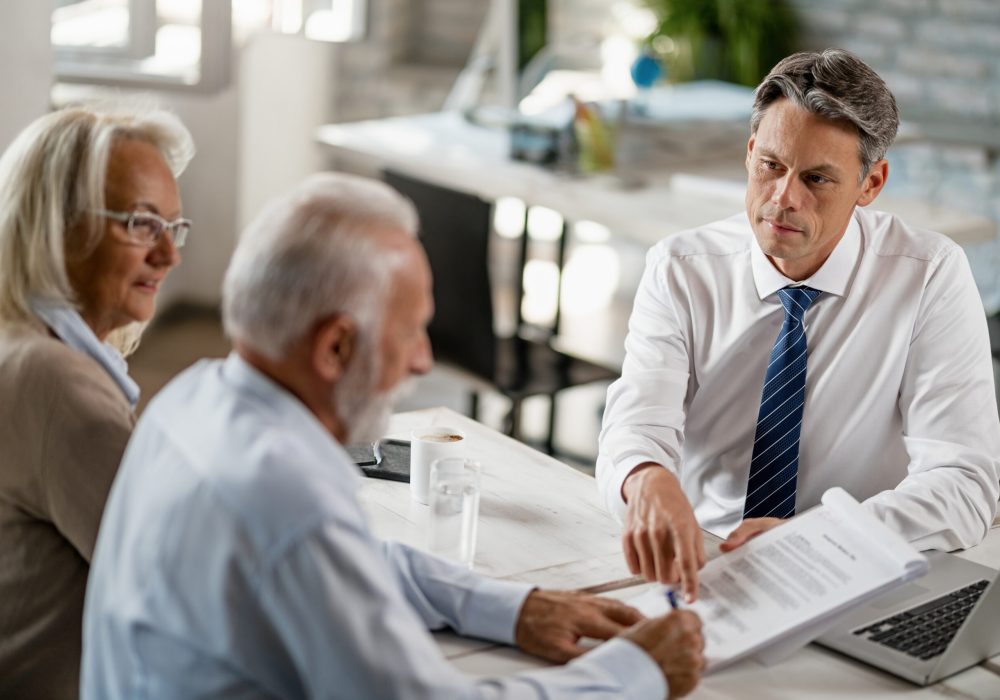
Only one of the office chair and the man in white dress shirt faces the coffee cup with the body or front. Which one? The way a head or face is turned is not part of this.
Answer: the man in white dress shirt

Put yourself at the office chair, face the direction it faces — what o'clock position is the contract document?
The contract document is roughly at 4 o'clock from the office chair.

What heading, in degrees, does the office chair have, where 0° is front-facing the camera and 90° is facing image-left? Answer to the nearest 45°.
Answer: approximately 225°

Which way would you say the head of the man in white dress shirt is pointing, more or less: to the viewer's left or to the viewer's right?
to the viewer's left

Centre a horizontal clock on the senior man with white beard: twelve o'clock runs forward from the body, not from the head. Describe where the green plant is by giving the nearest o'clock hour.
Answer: The green plant is roughly at 11 o'clock from the senior man with white beard.

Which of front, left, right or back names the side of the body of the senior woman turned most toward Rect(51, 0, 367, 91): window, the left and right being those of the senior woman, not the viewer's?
left

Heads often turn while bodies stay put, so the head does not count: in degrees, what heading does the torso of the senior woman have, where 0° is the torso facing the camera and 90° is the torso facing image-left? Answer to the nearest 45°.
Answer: approximately 270°

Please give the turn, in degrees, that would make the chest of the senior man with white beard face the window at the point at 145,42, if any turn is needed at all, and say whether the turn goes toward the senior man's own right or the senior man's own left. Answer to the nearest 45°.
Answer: approximately 45° to the senior man's own left

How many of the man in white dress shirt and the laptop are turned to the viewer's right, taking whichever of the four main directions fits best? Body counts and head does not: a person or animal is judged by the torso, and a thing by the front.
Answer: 0

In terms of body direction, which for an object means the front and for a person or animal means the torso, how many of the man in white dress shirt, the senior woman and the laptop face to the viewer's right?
1

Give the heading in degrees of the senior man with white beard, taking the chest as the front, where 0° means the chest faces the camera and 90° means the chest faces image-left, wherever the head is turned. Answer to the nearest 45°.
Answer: approximately 225°

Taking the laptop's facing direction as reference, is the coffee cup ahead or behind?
ahead

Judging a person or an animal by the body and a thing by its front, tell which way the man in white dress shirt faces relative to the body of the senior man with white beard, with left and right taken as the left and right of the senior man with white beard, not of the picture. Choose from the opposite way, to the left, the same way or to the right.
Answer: the opposite way

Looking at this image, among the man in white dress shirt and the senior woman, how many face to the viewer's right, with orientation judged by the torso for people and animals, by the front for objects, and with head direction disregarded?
1
